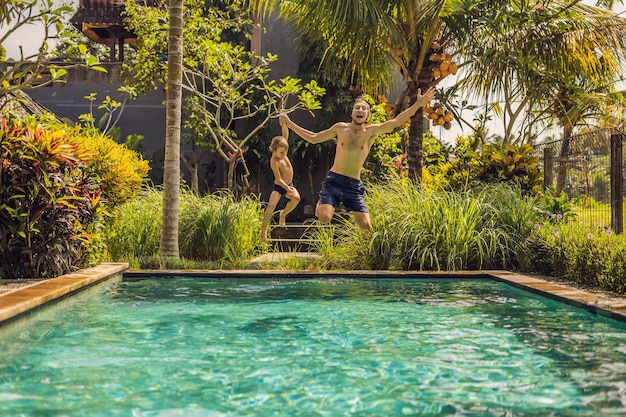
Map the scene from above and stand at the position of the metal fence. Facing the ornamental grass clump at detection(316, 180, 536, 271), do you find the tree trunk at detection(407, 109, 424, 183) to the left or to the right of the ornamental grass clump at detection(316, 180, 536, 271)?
right

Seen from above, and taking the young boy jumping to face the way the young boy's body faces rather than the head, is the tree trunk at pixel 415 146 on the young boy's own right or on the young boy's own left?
on the young boy's own left

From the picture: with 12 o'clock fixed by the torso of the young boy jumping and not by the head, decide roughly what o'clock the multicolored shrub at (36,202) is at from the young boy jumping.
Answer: The multicolored shrub is roughly at 3 o'clock from the young boy jumping.

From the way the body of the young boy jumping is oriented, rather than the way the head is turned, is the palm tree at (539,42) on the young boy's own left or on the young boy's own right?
on the young boy's own left

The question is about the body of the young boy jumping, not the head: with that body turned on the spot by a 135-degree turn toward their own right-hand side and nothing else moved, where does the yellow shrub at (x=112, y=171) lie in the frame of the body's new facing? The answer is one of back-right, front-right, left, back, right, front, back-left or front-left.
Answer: front

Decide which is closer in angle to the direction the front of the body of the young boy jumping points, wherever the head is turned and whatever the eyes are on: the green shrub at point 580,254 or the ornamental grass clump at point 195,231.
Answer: the green shrub

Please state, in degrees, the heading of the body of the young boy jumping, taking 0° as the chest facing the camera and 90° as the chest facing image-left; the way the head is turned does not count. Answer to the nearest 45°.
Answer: approximately 315°

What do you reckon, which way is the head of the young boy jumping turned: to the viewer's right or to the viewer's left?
to the viewer's right

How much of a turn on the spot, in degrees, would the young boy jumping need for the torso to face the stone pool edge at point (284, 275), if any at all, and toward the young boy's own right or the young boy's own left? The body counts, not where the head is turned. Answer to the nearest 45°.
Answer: approximately 45° to the young boy's own right
